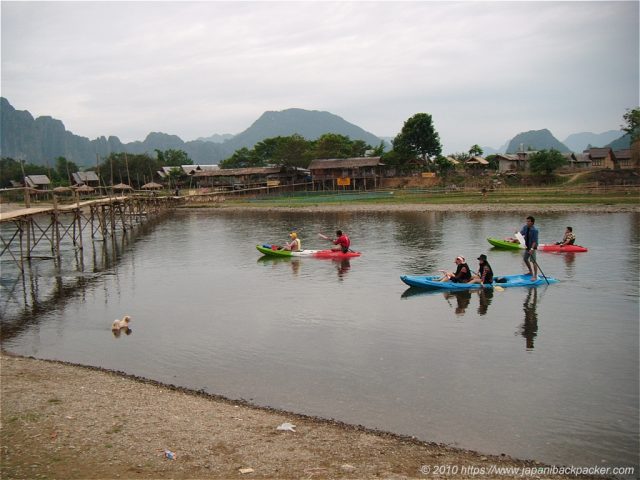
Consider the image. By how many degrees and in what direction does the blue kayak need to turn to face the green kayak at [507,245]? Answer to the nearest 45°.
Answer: approximately 90° to its right

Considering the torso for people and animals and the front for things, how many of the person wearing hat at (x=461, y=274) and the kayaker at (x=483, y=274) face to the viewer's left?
2

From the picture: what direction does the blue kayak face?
to the viewer's left

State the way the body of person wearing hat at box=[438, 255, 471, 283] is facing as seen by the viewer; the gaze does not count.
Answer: to the viewer's left

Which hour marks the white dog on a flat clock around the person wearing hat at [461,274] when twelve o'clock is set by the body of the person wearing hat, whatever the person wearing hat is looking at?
The white dog is roughly at 11 o'clock from the person wearing hat.

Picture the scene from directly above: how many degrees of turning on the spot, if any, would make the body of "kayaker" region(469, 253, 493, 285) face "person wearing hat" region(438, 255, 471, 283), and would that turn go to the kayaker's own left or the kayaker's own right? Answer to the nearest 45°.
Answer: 0° — they already face them

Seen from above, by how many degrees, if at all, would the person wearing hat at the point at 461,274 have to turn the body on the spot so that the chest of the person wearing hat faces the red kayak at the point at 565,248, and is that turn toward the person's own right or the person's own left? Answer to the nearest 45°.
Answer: approximately 135° to the person's own right

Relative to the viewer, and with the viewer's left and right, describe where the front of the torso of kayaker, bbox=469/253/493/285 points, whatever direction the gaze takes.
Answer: facing to the left of the viewer

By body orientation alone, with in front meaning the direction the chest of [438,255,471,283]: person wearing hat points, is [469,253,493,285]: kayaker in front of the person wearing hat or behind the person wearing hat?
behind
